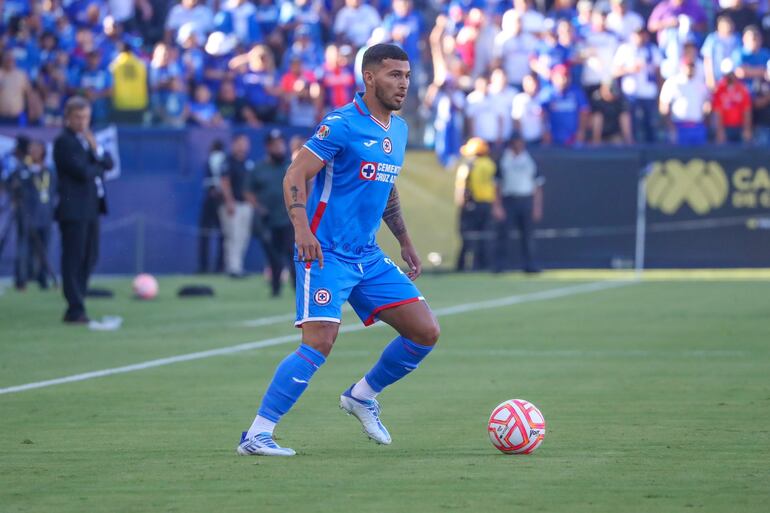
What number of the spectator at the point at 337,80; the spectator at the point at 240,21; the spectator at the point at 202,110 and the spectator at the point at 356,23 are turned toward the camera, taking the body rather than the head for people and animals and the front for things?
4

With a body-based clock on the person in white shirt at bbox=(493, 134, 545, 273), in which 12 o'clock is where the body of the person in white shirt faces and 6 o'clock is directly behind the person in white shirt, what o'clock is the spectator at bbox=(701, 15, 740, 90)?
The spectator is roughly at 8 o'clock from the person in white shirt.

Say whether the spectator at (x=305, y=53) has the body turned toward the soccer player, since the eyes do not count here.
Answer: yes

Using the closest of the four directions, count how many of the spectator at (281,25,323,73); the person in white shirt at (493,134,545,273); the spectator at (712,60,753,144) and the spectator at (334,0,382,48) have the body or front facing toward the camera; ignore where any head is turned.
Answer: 4

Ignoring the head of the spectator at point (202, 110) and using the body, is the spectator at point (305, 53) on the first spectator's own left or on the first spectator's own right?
on the first spectator's own left

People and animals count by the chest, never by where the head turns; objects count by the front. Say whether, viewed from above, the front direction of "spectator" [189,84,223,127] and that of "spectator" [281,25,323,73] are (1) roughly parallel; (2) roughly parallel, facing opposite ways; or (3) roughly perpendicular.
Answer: roughly parallel

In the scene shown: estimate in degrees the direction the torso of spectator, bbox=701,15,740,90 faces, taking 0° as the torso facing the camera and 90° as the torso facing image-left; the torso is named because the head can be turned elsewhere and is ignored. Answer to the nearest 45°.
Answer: approximately 0°

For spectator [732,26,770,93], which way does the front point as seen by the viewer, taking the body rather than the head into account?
toward the camera

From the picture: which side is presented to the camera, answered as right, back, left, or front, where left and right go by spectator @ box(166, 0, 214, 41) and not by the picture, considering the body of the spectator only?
front

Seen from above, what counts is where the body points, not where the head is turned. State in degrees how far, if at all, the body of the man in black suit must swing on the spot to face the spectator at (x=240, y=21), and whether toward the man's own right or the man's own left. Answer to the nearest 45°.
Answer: approximately 135° to the man's own left

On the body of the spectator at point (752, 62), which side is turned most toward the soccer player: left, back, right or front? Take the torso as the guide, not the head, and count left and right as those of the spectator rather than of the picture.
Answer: front

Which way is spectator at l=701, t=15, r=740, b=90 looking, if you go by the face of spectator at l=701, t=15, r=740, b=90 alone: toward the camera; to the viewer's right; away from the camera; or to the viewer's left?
toward the camera

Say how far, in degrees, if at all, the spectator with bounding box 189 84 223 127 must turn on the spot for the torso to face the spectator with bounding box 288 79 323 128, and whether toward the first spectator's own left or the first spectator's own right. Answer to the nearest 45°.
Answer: approximately 90° to the first spectator's own left

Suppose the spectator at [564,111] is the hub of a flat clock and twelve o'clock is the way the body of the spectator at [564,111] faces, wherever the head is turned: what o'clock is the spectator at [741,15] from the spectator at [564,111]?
the spectator at [741,15] is roughly at 8 o'clock from the spectator at [564,111].

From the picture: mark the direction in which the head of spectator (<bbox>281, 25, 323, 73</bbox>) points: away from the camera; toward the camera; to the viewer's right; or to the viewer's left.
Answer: toward the camera

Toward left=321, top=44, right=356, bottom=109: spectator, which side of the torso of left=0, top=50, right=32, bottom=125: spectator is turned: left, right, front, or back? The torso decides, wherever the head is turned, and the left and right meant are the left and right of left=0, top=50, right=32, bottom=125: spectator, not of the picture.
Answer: left
